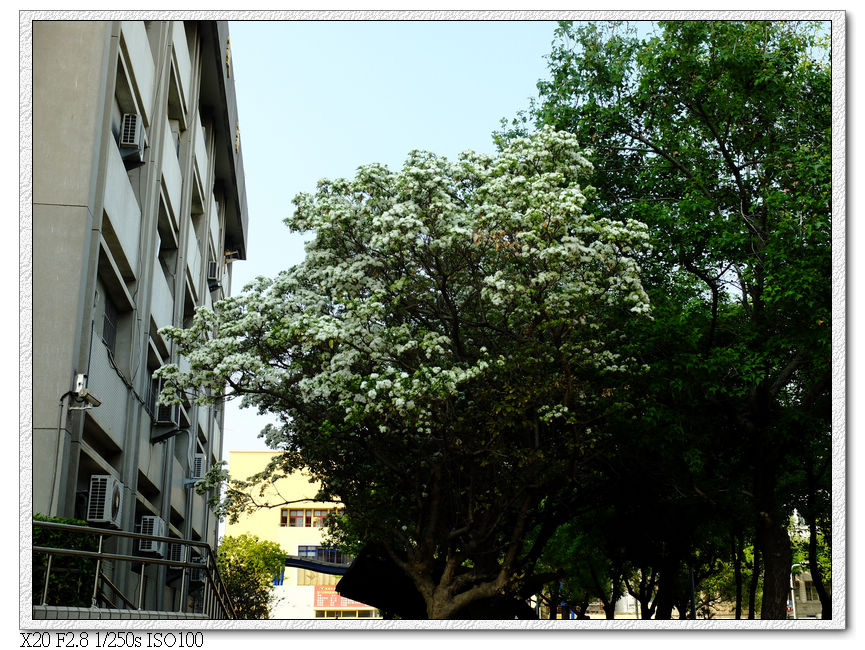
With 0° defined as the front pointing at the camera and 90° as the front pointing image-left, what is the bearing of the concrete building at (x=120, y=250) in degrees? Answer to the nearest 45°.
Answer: approximately 315°

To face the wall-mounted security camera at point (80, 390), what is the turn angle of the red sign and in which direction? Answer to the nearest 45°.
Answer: approximately 45° to its right
